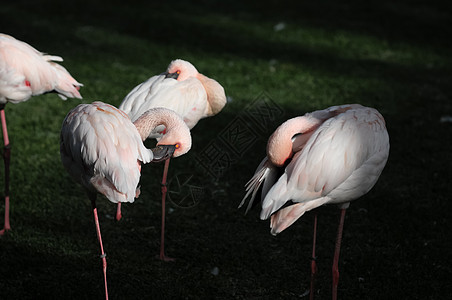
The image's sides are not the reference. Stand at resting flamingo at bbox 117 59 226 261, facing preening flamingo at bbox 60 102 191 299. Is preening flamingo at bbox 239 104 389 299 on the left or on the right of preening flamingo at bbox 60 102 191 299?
left

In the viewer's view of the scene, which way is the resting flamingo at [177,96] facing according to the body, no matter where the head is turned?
to the viewer's right

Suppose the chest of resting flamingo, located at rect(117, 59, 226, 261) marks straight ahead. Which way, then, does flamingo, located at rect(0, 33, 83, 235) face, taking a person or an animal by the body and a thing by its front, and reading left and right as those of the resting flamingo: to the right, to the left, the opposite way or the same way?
the opposite way

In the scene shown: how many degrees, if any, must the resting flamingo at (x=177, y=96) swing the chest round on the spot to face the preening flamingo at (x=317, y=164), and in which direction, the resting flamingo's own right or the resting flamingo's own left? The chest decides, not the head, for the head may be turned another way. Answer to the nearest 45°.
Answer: approximately 45° to the resting flamingo's own right

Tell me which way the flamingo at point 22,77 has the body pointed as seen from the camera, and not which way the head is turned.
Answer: to the viewer's left

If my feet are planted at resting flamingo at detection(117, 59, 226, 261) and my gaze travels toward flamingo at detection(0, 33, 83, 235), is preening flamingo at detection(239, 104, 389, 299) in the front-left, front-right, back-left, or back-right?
back-left

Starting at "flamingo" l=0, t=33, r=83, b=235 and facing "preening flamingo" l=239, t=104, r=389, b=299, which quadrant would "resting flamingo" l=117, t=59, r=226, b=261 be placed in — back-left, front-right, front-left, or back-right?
front-left
